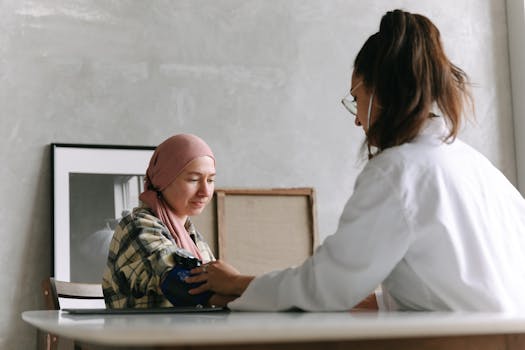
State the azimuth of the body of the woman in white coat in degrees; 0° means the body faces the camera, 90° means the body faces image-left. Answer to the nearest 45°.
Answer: approximately 135°

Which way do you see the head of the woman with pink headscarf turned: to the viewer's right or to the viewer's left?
to the viewer's right

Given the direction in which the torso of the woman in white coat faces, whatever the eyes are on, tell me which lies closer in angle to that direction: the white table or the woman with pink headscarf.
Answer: the woman with pink headscarf

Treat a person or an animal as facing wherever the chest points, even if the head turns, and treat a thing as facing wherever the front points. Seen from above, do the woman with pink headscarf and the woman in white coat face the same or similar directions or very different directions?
very different directions

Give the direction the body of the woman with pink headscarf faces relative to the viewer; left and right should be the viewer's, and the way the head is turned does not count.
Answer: facing the viewer and to the right of the viewer

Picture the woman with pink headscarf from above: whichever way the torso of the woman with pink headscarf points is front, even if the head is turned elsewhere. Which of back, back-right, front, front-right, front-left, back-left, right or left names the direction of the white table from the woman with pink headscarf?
front-right

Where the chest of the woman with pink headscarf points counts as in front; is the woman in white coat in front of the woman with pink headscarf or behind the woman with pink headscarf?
in front

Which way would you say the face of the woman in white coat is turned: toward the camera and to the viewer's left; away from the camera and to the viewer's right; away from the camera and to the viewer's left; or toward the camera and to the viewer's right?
away from the camera and to the viewer's left

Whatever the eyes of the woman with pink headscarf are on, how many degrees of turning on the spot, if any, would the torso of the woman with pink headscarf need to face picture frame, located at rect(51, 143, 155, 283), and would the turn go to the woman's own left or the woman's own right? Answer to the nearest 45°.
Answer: approximately 135° to the woman's own left
